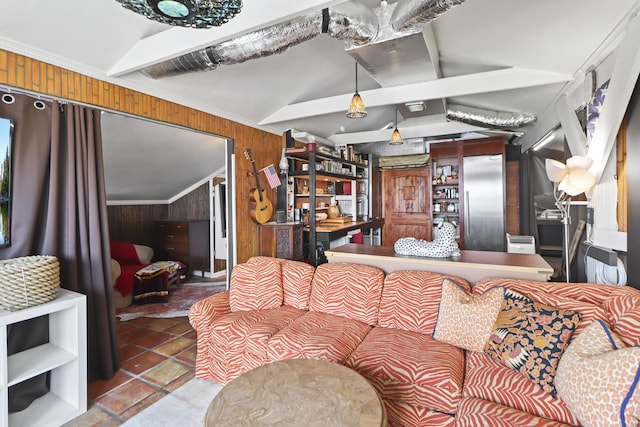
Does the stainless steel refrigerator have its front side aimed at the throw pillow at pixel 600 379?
yes

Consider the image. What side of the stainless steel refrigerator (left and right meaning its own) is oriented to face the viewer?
front

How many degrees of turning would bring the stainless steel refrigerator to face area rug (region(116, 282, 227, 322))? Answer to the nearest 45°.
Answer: approximately 45° to its right

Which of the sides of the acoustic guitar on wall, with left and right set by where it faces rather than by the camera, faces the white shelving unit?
right

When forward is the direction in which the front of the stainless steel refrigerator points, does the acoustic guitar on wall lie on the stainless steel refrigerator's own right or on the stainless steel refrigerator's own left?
on the stainless steel refrigerator's own right

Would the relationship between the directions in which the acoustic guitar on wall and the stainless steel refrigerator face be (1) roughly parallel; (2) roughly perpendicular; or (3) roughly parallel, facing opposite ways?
roughly perpendicular

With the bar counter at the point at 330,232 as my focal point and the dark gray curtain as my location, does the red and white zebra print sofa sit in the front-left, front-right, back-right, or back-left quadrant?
front-right

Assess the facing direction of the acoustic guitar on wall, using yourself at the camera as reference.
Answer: facing the viewer and to the right of the viewer

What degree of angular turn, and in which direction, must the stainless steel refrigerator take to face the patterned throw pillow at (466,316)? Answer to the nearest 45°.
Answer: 0° — it already faces it

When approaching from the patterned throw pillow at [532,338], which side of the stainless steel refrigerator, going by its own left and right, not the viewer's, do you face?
front

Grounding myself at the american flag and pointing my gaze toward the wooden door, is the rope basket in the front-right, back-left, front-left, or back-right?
back-right

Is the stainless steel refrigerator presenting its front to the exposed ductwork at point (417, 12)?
yes

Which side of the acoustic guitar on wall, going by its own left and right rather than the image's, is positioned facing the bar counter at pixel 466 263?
front

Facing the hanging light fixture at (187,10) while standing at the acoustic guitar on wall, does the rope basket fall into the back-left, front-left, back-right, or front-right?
front-right

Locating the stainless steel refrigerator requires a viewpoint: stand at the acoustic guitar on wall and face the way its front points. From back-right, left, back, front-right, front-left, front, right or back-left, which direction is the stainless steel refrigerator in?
front-left

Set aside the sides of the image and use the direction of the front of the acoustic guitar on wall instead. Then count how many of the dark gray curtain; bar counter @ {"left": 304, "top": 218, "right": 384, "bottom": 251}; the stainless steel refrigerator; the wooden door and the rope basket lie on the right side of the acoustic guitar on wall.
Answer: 2

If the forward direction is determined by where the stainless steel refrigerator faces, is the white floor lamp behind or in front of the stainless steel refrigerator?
in front
